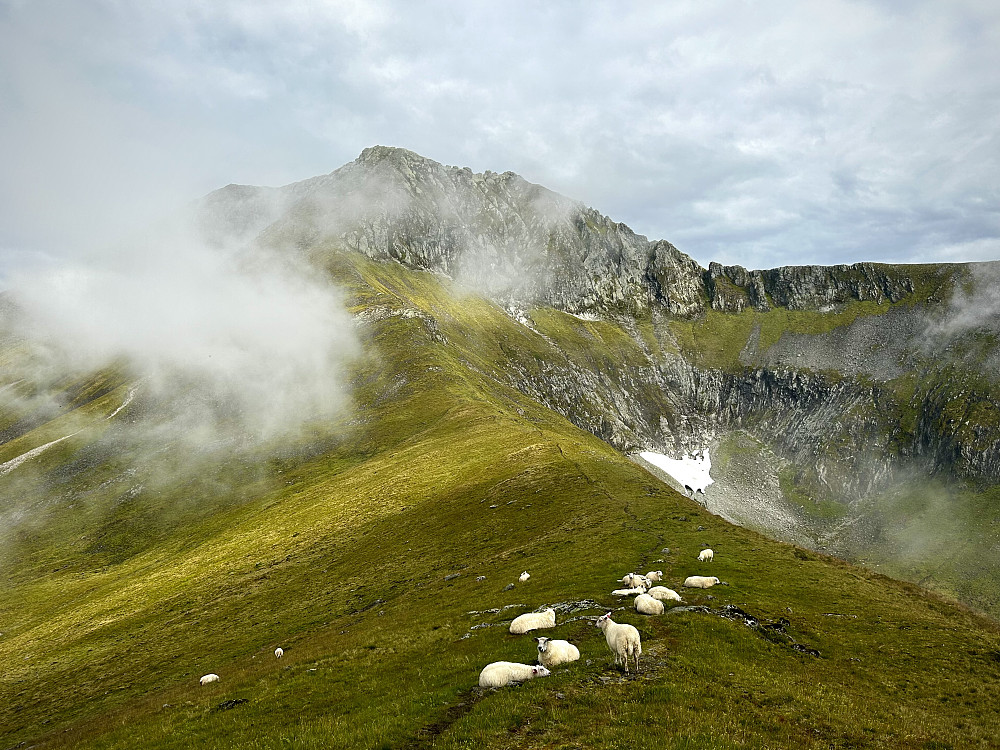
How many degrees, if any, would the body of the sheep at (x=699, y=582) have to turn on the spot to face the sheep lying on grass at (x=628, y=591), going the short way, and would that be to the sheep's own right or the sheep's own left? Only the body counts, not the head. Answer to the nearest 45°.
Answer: approximately 135° to the sheep's own right

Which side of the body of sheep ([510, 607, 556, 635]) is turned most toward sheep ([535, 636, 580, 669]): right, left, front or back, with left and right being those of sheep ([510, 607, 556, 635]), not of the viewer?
right

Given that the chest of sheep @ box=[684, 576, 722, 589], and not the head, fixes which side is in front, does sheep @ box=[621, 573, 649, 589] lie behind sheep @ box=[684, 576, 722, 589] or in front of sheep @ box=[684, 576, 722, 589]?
behind

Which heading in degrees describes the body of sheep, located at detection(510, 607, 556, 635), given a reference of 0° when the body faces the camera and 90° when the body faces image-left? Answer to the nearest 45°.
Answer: approximately 270°

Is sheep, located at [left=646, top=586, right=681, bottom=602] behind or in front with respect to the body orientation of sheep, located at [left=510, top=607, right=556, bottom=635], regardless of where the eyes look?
in front
